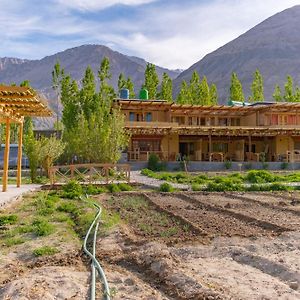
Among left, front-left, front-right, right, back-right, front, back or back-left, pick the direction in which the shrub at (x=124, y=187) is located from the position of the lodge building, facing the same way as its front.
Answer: front

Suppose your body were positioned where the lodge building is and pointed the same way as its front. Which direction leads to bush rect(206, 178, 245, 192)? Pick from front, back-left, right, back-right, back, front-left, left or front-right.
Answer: front

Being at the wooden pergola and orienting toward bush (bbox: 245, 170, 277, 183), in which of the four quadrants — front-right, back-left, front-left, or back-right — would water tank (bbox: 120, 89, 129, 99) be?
front-left

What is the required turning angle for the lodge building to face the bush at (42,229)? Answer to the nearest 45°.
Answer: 0° — it already faces it

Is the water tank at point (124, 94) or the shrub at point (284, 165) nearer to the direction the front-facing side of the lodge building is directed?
the shrub

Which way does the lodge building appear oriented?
toward the camera

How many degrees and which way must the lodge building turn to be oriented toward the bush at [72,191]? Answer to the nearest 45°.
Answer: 0° — it already faces it

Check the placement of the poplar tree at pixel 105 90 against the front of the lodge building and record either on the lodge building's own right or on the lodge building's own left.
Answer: on the lodge building's own right

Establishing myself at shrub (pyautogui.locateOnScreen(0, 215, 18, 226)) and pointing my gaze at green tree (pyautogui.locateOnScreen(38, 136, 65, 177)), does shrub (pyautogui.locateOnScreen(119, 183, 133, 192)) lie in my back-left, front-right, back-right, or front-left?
front-right

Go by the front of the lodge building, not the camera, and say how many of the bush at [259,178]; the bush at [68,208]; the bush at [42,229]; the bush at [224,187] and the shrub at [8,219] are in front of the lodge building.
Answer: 5

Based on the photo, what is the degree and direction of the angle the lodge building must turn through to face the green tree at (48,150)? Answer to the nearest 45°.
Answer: approximately 45° to its right

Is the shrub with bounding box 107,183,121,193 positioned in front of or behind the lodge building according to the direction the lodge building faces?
in front

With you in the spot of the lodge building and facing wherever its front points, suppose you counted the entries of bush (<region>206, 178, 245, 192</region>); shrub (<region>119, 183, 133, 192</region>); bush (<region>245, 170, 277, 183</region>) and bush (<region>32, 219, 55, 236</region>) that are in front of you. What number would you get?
4

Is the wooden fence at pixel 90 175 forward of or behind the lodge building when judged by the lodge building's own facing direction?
forward

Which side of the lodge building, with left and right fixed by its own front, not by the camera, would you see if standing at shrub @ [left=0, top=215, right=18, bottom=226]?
front
